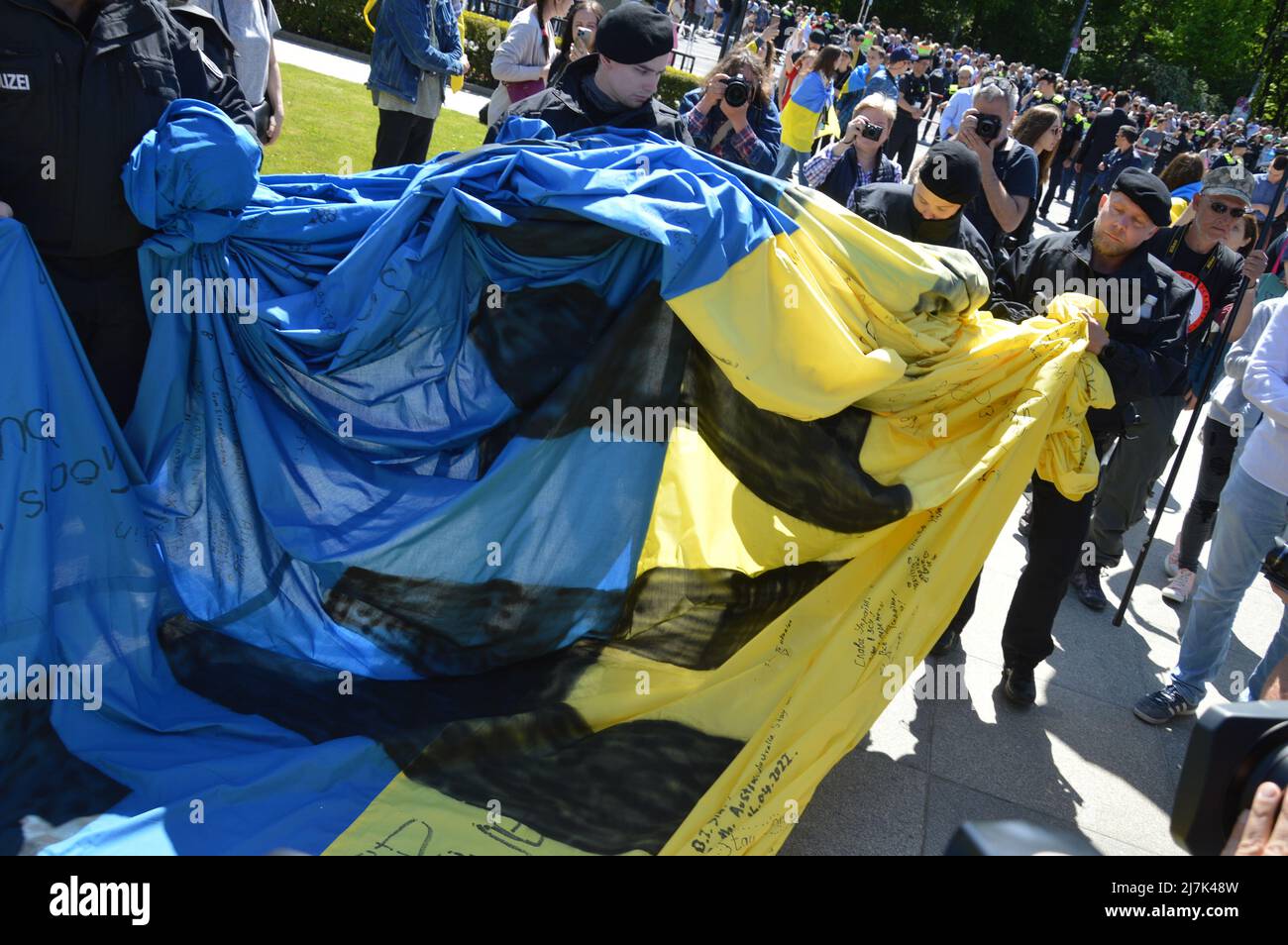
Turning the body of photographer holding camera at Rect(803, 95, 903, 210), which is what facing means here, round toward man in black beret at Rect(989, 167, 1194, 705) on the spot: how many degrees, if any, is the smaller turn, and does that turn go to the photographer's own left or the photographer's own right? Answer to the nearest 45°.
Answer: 0° — they already face them

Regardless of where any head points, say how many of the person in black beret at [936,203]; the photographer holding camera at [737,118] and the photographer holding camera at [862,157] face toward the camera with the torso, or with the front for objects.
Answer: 3

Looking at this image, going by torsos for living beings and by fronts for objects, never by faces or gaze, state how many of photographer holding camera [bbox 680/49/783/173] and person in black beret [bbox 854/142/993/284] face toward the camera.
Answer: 2

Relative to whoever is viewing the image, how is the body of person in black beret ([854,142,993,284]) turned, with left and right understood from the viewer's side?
facing the viewer

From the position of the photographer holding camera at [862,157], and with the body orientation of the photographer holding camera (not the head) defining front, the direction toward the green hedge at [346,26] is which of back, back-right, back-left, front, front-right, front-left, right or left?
back-right

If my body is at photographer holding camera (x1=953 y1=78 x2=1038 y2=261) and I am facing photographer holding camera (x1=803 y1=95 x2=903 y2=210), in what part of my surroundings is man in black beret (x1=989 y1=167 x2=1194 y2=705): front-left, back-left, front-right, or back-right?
back-left

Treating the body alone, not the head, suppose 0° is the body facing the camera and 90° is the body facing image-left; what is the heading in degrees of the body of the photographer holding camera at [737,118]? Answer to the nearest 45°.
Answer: approximately 0°

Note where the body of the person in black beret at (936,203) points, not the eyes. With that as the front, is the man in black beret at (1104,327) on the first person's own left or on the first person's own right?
on the first person's own left

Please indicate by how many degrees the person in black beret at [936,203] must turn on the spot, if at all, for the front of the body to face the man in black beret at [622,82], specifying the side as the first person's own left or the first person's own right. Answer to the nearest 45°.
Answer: approximately 90° to the first person's own right

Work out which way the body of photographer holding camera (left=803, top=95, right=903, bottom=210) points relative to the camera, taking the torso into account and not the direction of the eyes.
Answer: toward the camera
